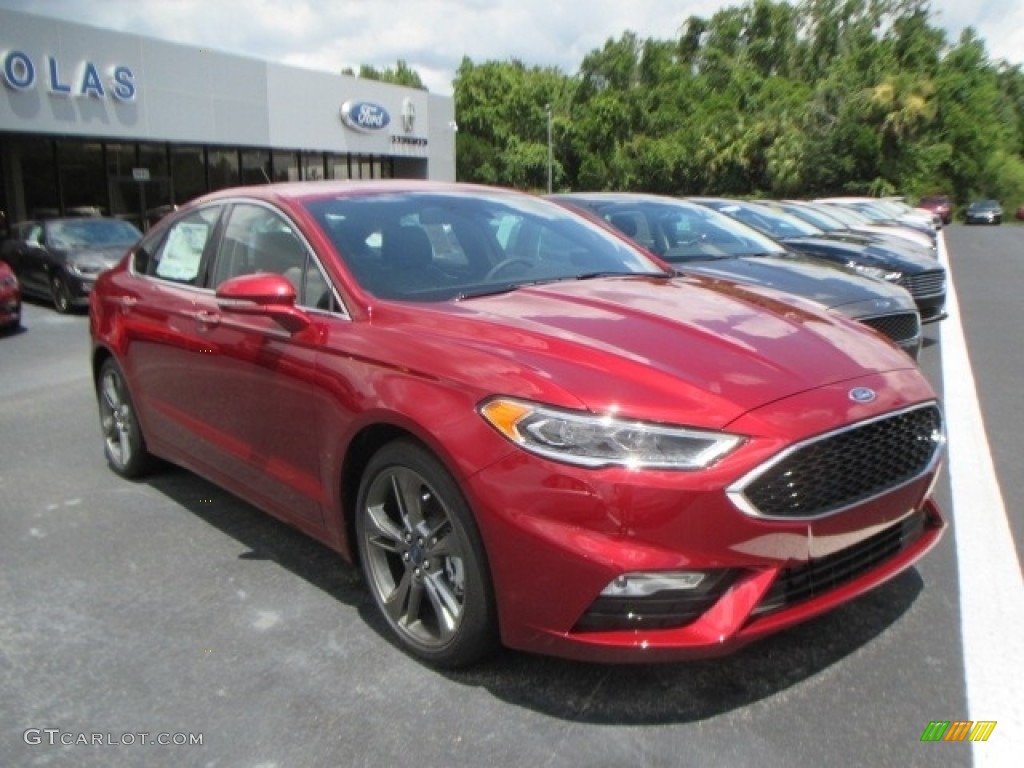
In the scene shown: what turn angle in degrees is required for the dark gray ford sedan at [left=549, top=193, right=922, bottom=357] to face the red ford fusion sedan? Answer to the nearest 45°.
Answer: approximately 45° to its right

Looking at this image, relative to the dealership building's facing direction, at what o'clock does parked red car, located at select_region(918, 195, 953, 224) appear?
The parked red car is roughly at 10 o'clock from the dealership building.

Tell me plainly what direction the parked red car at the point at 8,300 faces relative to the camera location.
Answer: facing the viewer and to the right of the viewer

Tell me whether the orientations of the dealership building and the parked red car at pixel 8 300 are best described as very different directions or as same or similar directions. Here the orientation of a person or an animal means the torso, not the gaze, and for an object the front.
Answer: same or similar directions

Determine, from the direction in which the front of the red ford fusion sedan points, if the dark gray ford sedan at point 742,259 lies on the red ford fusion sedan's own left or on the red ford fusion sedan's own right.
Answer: on the red ford fusion sedan's own left

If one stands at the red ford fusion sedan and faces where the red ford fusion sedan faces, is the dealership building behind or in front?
behind

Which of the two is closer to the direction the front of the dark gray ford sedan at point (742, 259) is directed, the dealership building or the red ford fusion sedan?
the red ford fusion sedan

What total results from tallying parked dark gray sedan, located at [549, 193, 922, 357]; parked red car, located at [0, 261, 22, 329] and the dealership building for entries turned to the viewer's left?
0

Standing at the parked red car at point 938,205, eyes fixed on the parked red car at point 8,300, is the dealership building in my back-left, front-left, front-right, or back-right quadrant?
front-right

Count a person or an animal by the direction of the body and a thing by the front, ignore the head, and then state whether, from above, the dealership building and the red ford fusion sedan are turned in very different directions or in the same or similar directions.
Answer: same or similar directions

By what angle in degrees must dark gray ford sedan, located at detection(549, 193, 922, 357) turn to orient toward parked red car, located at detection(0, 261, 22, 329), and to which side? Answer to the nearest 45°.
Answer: approximately 135° to its right

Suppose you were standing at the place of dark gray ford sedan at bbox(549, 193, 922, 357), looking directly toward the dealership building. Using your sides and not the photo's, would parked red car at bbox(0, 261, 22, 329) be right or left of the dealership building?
left

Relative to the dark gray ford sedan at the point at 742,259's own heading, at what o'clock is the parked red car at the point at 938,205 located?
The parked red car is roughly at 8 o'clock from the dark gray ford sedan.
